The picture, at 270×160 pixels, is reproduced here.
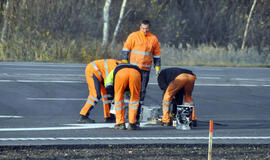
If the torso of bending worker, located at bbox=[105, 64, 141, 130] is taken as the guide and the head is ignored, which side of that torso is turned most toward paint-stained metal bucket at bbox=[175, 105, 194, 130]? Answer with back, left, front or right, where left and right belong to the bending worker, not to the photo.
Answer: right

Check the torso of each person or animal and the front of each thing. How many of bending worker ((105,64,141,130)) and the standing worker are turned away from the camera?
1

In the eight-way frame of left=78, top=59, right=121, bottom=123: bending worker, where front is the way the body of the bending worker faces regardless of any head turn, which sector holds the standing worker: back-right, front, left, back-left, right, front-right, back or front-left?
front-left

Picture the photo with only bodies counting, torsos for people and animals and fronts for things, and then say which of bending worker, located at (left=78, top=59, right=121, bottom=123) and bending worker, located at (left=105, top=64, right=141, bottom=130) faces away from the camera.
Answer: bending worker, located at (left=105, top=64, right=141, bottom=130)

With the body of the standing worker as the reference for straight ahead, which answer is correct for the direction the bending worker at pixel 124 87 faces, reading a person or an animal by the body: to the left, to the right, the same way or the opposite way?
the opposite way

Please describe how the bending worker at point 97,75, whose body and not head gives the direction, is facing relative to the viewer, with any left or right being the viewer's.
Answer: facing to the right of the viewer

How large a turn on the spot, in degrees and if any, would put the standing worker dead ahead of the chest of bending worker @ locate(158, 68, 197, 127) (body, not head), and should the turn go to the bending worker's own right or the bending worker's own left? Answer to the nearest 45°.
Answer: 0° — they already face them

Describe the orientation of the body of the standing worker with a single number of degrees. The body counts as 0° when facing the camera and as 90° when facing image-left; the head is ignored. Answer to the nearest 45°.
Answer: approximately 0°

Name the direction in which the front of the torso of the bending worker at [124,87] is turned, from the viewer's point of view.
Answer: away from the camera
